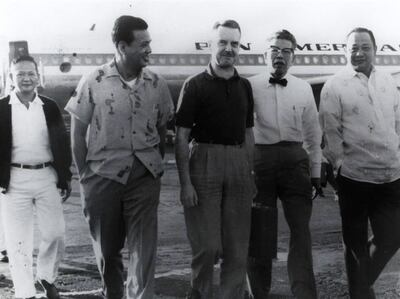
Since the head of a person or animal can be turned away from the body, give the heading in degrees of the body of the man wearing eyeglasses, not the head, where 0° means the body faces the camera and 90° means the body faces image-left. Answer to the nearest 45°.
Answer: approximately 0°

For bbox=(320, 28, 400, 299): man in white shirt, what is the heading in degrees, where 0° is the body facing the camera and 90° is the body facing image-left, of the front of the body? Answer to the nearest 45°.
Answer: approximately 0°

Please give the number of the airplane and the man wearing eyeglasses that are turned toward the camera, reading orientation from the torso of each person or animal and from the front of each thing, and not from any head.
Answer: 1

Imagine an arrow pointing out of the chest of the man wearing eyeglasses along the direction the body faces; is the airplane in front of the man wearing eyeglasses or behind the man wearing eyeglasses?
behind

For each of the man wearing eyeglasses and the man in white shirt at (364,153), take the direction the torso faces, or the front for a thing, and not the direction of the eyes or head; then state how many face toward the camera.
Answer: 2

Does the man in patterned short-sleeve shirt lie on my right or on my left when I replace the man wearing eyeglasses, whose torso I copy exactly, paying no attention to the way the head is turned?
on my right

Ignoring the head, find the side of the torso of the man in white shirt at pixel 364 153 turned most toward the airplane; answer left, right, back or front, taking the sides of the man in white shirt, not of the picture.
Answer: back
